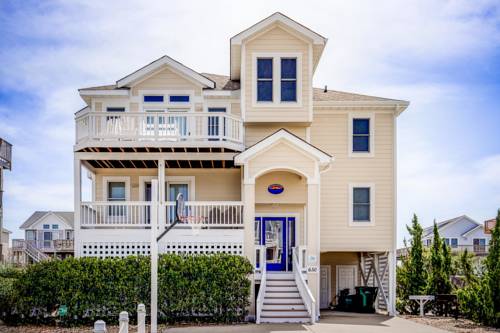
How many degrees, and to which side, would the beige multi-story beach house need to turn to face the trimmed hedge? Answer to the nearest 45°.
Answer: approximately 45° to its right

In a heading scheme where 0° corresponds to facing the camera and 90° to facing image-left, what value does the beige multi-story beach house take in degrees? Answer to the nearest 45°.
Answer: approximately 0°
